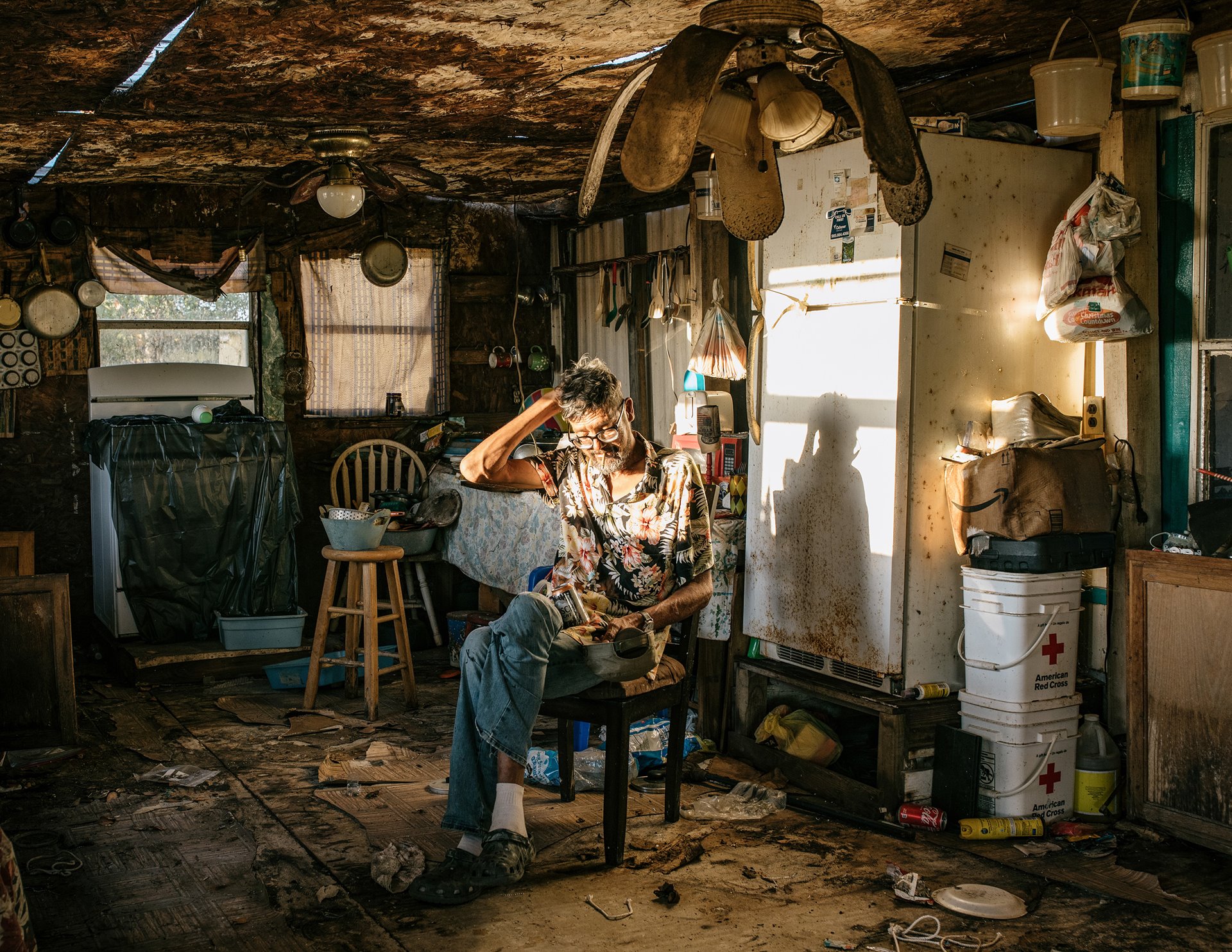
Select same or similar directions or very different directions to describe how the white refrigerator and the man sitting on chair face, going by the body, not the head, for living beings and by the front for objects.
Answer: same or similar directions

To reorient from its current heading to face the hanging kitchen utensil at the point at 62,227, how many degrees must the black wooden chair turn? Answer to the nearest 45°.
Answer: approximately 90° to its right

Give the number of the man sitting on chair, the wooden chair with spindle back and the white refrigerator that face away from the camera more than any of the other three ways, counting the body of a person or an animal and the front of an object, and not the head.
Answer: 0

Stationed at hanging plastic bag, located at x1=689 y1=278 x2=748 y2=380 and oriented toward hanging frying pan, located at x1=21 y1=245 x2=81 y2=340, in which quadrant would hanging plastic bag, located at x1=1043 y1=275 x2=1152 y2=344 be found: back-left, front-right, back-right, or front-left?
back-left

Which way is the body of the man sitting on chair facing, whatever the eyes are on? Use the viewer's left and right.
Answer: facing the viewer and to the left of the viewer

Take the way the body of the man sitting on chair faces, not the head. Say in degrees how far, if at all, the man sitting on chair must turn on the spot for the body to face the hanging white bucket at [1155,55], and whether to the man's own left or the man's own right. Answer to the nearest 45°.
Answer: approximately 135° to the man's own left

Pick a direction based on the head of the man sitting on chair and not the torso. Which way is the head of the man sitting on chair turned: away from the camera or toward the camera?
toward the camera

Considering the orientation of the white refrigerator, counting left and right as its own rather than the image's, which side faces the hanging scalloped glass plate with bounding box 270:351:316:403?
right

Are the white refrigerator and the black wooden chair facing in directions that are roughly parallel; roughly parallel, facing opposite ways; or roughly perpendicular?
roughly parallel

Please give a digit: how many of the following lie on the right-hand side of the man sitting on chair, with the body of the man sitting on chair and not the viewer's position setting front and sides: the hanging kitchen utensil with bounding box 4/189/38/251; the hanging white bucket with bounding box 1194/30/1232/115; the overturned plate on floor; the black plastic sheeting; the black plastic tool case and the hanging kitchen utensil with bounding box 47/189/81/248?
3

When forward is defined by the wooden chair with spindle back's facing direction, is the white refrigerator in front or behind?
in front

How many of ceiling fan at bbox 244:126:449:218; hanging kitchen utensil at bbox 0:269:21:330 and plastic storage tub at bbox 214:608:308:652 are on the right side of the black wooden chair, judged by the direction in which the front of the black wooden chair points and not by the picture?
3

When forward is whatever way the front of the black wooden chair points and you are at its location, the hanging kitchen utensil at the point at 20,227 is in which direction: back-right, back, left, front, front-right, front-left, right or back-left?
right

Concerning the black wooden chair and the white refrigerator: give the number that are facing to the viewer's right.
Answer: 0
